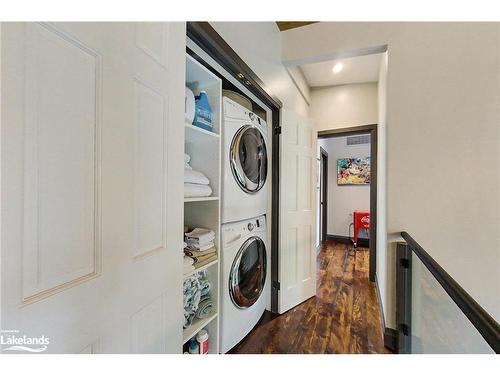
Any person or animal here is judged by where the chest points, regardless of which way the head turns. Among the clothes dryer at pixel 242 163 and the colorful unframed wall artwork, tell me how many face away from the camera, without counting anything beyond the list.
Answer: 0

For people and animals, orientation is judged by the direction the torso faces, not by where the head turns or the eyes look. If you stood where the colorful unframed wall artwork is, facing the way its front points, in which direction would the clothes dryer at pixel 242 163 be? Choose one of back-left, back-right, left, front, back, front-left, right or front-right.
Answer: front

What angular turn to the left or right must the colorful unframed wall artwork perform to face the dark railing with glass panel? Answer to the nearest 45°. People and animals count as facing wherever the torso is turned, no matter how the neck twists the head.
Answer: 0° — it already faces it

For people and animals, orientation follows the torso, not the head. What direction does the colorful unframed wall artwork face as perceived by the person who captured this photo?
facing the viewer

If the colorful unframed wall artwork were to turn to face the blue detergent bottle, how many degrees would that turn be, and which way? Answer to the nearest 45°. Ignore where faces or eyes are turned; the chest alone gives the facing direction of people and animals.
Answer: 0° — it already faces it

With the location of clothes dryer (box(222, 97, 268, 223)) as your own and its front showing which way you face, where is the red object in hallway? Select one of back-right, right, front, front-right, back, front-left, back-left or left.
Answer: left

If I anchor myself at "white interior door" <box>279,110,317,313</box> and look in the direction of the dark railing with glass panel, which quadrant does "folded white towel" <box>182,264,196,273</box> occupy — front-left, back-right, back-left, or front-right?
front-right

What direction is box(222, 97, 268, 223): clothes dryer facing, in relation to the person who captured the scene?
facing the viewer and to the right of the viewer

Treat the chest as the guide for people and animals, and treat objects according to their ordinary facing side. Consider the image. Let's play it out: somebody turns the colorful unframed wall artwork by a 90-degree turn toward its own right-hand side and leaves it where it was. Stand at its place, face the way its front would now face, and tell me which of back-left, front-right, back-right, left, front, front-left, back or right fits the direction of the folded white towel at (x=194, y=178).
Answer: left

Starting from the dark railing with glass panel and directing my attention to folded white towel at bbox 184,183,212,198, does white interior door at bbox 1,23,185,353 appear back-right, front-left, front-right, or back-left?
front-left

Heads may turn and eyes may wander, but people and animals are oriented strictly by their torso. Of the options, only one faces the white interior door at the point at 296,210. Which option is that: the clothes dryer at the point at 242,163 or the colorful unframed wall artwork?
the colorful unframed wall artwork

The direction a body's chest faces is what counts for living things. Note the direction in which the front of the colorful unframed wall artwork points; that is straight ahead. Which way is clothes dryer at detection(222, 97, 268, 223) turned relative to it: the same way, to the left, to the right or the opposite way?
to the left

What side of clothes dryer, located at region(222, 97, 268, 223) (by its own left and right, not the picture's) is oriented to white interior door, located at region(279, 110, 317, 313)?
left
